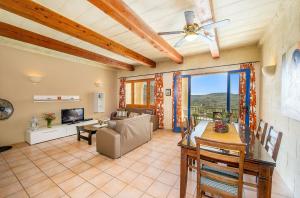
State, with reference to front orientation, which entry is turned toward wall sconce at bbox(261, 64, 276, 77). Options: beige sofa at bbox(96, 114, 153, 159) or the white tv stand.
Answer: the white tv stand

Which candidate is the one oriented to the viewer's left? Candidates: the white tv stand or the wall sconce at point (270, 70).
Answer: the wall sconce

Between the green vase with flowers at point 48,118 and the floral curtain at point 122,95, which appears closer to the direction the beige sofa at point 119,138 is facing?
the green vase with flowers

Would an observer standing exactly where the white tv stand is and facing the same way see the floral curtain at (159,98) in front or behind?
in front

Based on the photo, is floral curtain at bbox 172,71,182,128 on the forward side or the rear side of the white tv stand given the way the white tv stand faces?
on the forward side

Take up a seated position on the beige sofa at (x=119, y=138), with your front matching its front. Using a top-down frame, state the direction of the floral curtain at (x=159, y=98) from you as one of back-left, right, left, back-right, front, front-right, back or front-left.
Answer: right

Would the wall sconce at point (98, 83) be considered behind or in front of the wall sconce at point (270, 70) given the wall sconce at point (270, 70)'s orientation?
in front

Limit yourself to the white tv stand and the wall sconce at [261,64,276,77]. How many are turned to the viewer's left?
1

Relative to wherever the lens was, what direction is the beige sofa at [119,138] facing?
facing away from the viewer and to the left of the viewer

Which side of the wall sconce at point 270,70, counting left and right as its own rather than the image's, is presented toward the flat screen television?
front

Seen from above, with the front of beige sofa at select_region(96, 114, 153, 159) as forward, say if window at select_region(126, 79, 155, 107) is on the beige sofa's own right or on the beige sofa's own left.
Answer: on the beige sofa's own right

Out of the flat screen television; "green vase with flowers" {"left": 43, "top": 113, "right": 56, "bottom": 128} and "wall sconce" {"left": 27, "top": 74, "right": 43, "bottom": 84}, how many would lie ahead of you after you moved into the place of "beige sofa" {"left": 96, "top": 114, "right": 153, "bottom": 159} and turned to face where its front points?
3

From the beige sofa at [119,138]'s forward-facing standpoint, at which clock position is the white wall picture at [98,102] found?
The white wall picture is roughly at 1 o'clock from the beige sofa.

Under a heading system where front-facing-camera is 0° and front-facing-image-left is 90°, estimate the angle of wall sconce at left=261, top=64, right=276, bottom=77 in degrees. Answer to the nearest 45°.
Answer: approximately 90°

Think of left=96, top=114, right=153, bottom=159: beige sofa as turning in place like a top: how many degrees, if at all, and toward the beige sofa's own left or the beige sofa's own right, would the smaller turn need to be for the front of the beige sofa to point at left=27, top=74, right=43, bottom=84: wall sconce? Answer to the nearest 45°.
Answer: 0° — it already faces it
